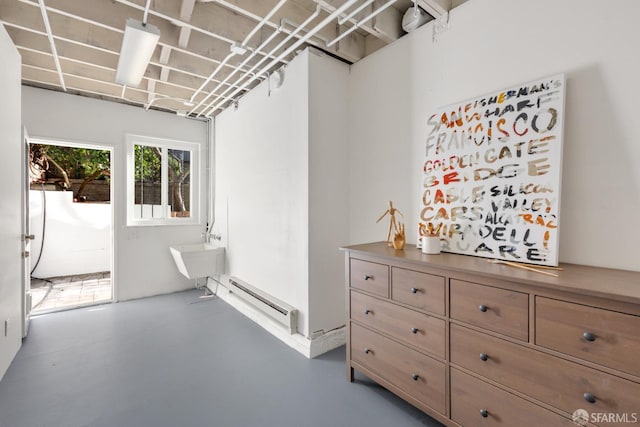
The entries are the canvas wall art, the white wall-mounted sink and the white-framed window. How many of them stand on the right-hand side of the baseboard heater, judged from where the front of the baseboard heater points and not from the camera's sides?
2

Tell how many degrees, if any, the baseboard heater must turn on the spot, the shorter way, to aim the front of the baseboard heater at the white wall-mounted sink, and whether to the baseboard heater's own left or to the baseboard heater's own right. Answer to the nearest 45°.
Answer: approximately 90° to the baseboard heater's own right

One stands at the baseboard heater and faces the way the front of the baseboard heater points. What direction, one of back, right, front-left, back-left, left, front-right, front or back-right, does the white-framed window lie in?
right

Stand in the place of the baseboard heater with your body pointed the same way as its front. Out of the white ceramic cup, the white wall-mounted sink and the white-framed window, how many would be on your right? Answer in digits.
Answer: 2

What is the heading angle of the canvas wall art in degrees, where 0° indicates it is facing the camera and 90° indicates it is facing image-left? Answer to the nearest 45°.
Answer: approximately 45°

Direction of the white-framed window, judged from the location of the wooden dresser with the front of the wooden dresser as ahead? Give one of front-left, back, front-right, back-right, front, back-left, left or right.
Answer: front-right

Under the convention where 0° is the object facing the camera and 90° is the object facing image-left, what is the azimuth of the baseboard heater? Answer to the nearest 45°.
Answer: approximately 45°
